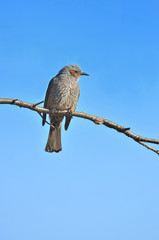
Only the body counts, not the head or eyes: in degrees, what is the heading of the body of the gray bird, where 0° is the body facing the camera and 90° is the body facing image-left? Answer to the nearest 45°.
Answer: approximately 315°
